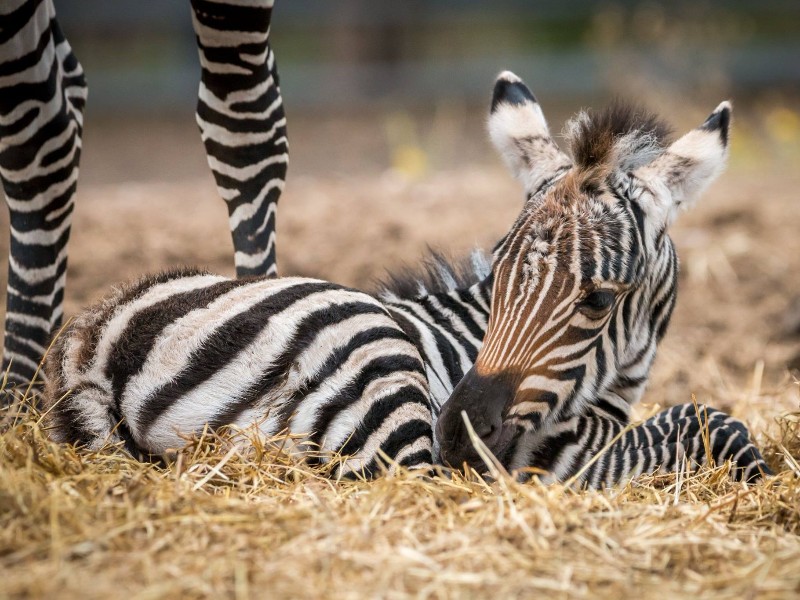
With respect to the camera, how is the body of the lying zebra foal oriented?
to the viewer's right
